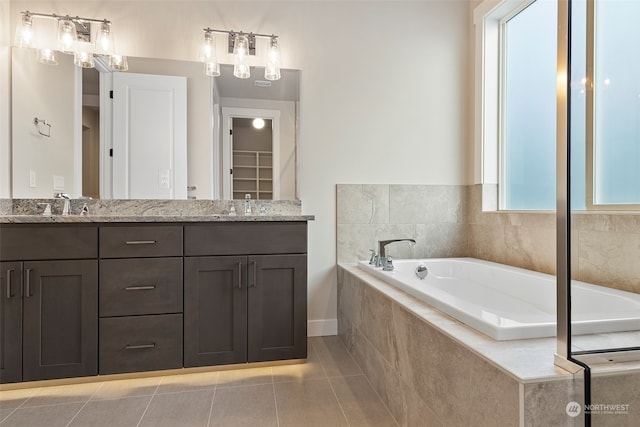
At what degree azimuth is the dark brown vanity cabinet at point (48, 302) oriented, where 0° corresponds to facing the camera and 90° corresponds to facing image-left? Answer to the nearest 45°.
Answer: approximately 0°

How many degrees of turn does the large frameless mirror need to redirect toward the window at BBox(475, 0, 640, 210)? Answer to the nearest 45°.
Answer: approximately 45° to its left

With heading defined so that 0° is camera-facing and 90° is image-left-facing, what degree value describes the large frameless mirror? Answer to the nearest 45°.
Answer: approximately 0°

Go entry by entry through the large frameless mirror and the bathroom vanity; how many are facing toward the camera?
2
